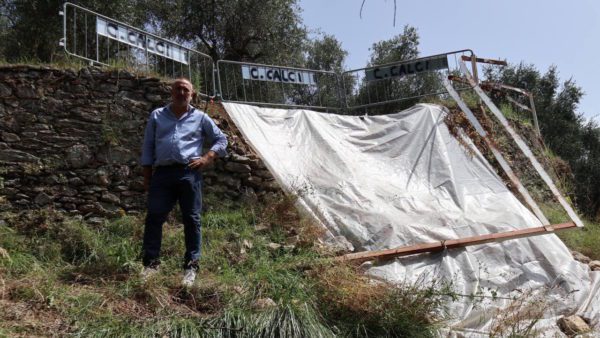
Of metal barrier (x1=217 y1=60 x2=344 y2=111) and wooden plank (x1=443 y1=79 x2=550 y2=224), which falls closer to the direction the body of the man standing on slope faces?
the wooden plank

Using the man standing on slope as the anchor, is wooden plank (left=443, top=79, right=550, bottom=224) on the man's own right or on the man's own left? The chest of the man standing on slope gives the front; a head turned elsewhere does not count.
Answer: on the man's own left

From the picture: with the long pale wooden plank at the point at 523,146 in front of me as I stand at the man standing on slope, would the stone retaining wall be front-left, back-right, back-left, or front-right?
back-left

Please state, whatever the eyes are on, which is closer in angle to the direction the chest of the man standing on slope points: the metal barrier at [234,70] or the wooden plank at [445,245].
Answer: the wooden plank

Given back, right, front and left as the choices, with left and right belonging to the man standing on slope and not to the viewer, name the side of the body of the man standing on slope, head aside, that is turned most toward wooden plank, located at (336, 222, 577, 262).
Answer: left

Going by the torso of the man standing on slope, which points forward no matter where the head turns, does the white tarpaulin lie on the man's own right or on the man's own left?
on the man's own left

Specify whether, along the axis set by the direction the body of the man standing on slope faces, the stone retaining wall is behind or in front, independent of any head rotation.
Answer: behind

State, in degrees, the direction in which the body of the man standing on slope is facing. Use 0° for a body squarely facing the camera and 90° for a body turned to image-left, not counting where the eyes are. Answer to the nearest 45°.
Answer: approximately 0°
